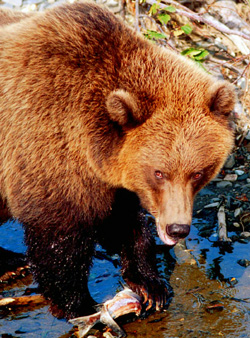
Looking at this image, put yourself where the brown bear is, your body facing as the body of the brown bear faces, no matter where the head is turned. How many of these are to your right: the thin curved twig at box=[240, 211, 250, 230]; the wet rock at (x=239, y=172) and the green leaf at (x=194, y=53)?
0

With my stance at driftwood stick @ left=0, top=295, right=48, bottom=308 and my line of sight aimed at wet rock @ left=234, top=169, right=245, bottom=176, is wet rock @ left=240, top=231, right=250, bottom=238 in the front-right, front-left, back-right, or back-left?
front-right

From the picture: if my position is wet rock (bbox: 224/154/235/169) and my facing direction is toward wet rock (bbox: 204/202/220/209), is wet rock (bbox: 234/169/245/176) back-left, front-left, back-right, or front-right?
front-left

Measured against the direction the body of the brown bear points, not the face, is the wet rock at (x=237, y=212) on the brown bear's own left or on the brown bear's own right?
on the brown bear's own left

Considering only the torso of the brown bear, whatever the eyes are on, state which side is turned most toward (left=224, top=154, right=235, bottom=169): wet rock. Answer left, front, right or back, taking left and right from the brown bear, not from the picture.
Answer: left

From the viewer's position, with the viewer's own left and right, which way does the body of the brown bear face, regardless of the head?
facing the viewer and to the right of the viewer
